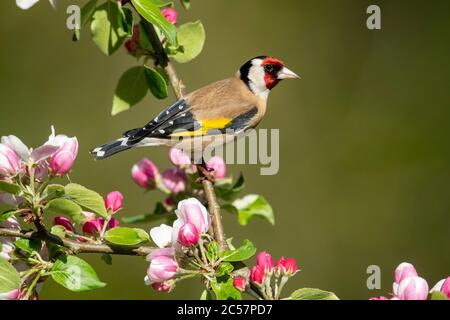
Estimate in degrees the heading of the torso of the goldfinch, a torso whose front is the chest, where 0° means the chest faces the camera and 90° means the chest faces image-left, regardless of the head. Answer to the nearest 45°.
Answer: approximately 270°

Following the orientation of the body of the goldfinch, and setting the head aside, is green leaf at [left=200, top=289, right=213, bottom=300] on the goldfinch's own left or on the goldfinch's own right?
on the goldfinch's own right
